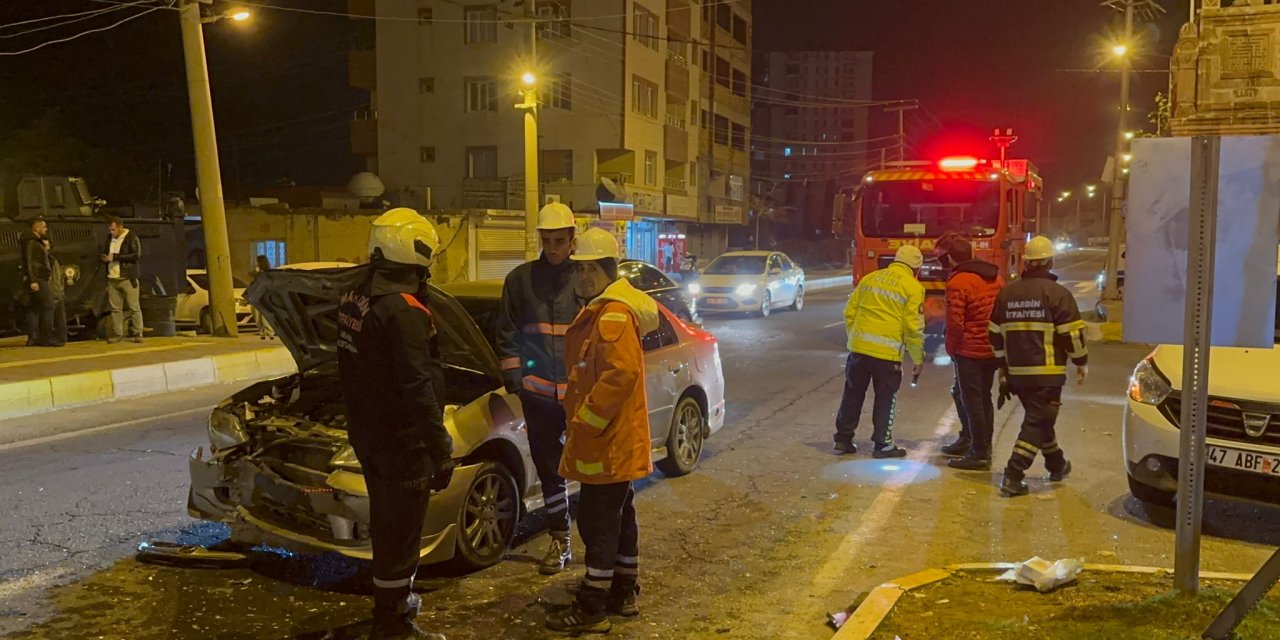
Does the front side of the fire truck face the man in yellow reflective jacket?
yes

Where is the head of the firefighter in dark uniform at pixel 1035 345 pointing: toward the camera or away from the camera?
away from the camera

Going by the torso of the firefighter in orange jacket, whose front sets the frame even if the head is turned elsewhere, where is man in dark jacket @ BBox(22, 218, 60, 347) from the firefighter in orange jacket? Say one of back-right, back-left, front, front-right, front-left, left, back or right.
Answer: front-right

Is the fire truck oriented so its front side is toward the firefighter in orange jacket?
yes

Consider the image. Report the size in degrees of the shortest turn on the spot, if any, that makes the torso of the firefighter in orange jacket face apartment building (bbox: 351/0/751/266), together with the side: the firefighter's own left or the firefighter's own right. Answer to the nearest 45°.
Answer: approximately 90° to the firefighter's own right

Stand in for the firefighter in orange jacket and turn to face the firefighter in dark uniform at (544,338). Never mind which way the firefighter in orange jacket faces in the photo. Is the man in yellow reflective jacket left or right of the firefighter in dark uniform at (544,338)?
right

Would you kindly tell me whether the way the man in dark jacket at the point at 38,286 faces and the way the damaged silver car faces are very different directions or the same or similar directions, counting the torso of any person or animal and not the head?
very different directions
